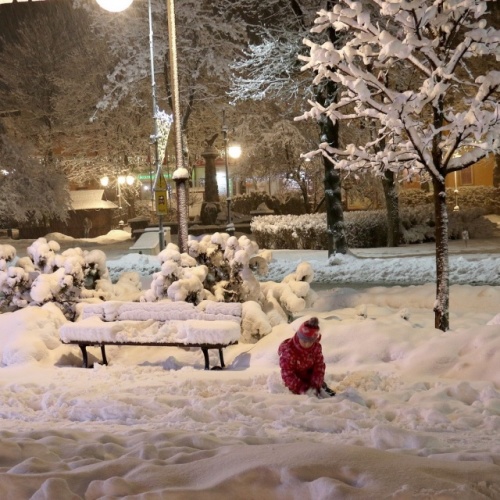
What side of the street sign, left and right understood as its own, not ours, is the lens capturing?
front

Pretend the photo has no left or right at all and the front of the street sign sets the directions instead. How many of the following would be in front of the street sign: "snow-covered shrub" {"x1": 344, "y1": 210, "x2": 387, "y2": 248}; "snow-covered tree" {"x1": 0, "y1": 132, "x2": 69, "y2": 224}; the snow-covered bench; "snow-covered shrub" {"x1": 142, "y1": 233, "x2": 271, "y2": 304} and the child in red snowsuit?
3

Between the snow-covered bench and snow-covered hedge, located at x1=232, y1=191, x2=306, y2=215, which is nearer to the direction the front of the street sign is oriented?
the snow-covered bench

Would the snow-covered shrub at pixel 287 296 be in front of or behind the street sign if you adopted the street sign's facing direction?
in front

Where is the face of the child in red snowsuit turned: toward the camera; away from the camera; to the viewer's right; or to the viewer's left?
toward the camera

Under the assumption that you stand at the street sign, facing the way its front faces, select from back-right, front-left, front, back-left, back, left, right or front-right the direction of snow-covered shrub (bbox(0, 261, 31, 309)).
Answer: front-right

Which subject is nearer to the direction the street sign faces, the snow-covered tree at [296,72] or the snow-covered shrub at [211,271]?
the snow-covered shrub

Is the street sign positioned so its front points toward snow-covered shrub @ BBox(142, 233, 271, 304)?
yes

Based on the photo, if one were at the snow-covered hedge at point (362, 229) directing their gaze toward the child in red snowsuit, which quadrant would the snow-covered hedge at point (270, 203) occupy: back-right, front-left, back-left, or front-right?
back-right

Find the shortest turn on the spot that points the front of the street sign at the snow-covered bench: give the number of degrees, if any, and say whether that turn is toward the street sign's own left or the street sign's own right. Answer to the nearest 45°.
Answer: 0° — it already faces it

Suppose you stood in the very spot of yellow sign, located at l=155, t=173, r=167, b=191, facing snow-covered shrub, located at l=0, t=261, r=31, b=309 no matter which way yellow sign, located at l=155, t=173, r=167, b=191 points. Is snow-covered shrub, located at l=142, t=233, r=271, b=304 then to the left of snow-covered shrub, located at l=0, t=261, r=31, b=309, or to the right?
left

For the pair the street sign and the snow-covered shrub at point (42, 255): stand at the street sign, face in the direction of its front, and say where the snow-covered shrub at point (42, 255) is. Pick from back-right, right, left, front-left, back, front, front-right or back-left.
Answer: front-right

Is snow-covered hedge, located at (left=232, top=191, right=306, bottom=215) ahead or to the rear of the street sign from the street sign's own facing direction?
to the rear

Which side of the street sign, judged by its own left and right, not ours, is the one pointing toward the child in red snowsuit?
front

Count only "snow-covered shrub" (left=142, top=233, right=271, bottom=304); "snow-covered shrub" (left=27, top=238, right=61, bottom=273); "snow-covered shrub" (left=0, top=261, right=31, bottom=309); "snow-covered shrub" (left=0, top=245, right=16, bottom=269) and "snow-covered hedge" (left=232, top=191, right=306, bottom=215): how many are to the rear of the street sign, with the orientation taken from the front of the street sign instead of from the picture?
1
